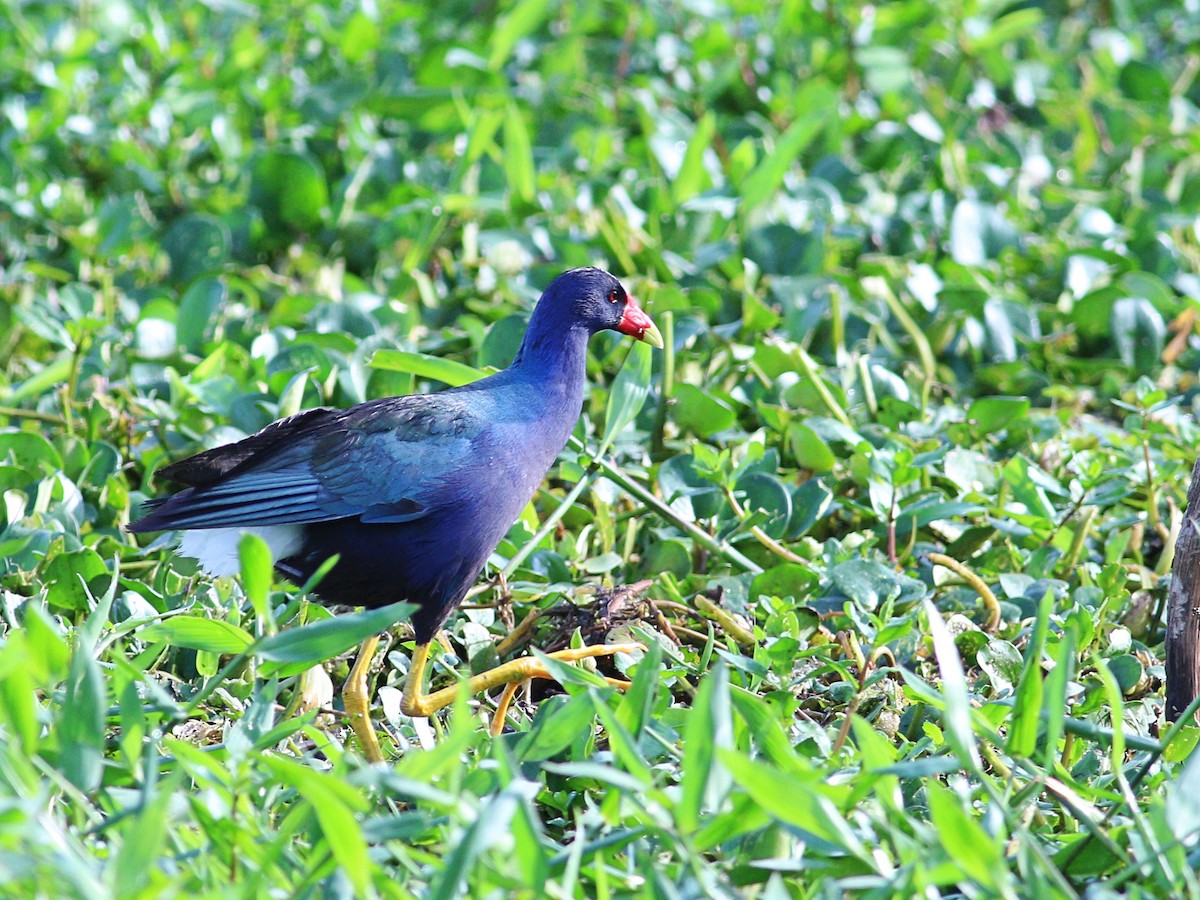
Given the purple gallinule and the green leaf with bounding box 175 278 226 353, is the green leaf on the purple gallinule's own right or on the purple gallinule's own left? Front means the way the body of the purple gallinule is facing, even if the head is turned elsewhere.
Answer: on the purple gallinule's own left

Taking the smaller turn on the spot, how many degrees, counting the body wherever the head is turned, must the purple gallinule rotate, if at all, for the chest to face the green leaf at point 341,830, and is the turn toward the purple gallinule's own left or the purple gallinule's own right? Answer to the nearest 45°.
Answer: approximately 90° to the purple gallinule's own right

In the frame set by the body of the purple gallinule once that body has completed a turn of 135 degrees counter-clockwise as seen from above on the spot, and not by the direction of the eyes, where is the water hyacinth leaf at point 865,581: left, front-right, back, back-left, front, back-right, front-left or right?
back-right

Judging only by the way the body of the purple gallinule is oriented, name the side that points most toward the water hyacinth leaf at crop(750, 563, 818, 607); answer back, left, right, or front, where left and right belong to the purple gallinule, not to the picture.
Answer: front

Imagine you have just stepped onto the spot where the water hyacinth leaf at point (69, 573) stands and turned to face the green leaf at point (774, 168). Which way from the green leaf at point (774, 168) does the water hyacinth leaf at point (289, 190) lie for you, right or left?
left

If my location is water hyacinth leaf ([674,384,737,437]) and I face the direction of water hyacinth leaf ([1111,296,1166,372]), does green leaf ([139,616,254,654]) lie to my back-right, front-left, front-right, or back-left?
back-right

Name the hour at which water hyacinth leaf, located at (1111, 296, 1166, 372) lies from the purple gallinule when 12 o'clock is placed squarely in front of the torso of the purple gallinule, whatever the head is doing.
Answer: The water hyacinth leaf is roughly at 11 o'clock from the purple gallinule.

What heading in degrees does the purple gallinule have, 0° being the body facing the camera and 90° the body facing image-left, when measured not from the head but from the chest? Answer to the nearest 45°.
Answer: approximately 270°

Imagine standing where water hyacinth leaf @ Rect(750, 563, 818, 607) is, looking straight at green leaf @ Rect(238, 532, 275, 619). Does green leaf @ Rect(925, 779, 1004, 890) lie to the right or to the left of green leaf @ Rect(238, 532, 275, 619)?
left

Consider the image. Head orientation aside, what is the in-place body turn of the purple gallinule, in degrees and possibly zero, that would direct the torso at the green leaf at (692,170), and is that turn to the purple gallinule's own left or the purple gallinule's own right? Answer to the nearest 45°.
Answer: approximately 45° to the purple gallinule's own left

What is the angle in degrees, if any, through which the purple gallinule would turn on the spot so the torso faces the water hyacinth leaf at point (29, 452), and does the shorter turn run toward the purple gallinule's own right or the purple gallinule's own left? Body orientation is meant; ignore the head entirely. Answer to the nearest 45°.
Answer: approximately 135° to the purple gallinule's own left
